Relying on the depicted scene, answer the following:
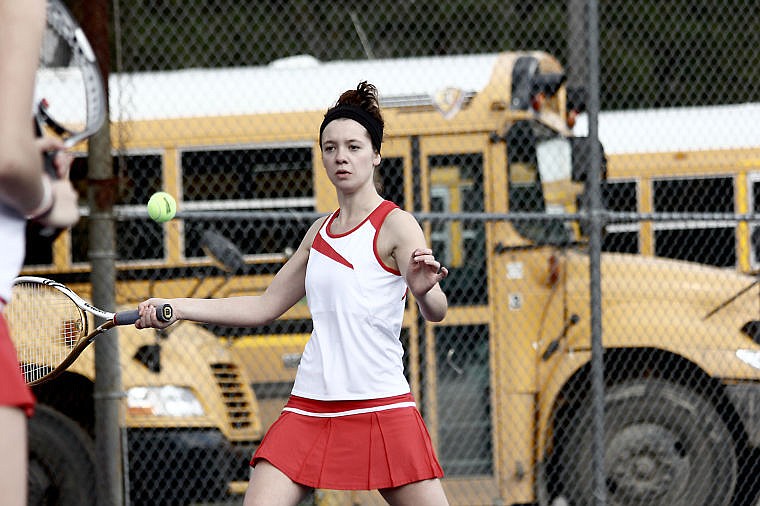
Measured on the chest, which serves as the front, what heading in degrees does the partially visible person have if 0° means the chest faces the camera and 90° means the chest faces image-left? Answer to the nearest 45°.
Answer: approximately 270°

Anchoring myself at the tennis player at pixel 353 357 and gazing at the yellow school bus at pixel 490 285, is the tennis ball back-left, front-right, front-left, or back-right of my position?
back-left

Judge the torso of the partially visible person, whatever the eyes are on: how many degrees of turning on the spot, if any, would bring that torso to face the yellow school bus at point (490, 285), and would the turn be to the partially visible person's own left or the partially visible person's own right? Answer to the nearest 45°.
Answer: approximately 45° to the partially visible person's own left

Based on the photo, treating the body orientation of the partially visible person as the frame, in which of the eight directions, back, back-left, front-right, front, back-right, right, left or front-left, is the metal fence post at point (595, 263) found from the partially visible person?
front-left

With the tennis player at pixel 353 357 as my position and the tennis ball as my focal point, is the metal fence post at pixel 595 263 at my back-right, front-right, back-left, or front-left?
back-right

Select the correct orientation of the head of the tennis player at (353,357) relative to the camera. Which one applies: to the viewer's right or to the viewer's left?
to the viewer's left
